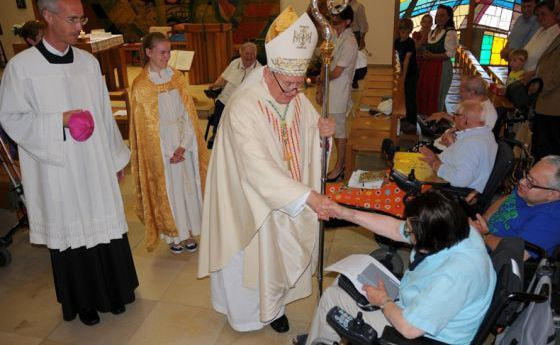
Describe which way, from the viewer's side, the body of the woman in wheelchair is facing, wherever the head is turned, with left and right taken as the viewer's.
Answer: facing to the left of the viewer

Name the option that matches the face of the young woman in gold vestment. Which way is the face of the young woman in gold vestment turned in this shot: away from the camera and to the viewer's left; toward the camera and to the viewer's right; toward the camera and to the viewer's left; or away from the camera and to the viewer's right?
toward the camera and to the viewer's right

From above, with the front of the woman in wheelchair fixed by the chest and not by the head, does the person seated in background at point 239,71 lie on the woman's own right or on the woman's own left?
on the woman's own right

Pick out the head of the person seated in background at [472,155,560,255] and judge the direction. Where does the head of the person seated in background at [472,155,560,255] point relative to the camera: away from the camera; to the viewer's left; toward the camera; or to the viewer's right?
to the viewer's left

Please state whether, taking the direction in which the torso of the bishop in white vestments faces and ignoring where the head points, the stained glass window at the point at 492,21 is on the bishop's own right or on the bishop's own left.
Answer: on the bishop's own left

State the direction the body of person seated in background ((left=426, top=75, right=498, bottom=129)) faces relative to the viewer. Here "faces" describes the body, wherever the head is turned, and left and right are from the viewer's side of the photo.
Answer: facing to the left of the viewer

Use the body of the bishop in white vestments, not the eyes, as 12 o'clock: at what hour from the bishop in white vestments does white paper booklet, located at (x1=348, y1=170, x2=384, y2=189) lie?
The white paper booklet is roughly at 9 o'clock from the bishop in white vestments.

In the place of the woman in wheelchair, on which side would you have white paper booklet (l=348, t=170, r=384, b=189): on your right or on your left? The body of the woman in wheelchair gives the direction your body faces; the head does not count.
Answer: on your right
